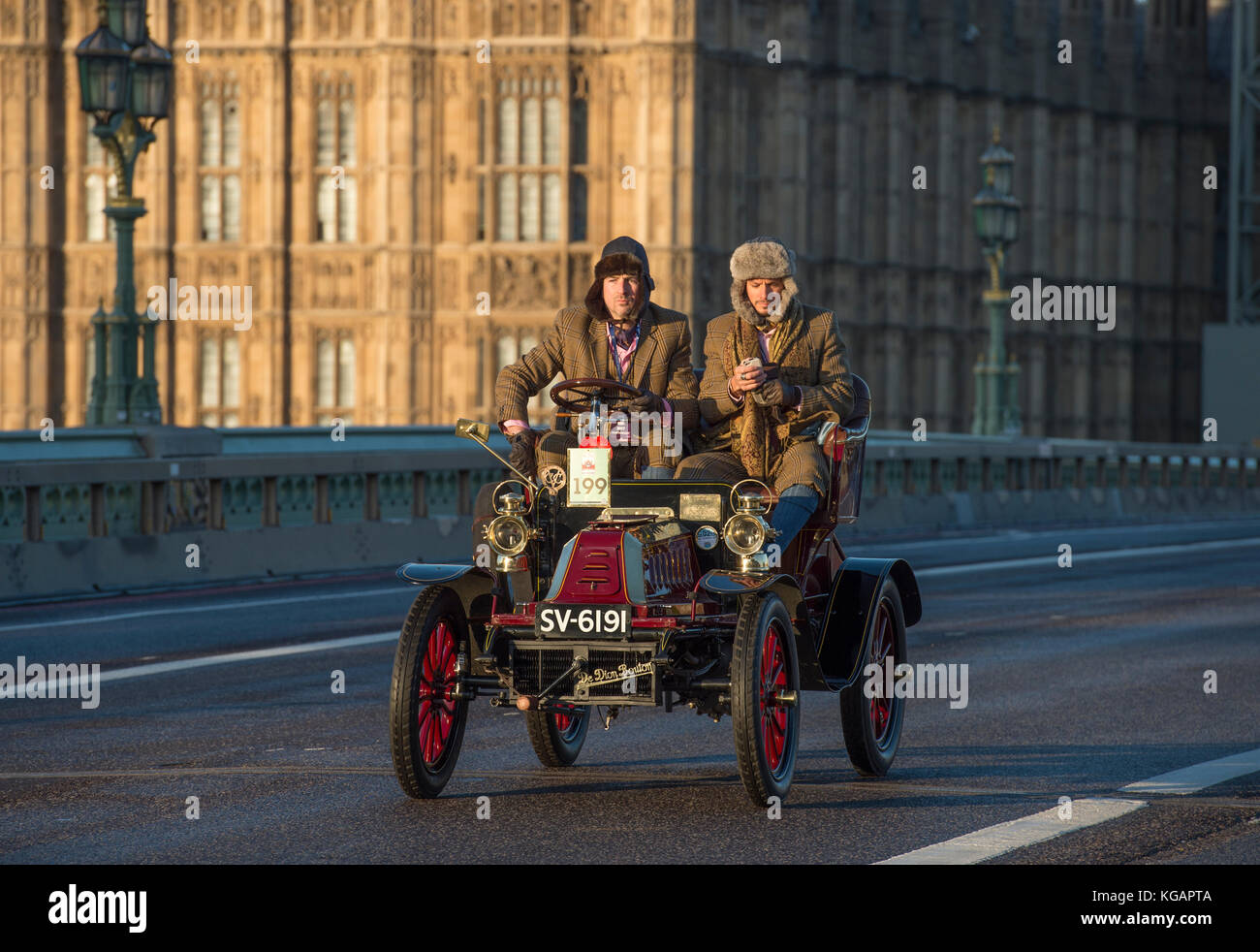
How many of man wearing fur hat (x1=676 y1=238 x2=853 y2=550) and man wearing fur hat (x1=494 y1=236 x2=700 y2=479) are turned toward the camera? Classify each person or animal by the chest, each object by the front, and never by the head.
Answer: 2

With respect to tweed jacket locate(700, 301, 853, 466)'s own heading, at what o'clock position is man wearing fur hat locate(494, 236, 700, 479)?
The man wearing fur hat is roughly at 3 o'clock from the tweed jacket.

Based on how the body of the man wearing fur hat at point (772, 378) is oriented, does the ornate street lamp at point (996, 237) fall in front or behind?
behind

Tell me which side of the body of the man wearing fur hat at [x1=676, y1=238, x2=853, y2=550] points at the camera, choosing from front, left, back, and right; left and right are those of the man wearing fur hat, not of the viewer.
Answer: front

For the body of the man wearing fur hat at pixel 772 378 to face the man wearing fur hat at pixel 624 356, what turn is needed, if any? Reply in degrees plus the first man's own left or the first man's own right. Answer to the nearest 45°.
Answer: approximately 90° to the first man's own right

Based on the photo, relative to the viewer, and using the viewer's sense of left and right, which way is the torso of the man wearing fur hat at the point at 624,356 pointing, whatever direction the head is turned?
facing the viewer

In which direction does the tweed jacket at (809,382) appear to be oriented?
toward the camera

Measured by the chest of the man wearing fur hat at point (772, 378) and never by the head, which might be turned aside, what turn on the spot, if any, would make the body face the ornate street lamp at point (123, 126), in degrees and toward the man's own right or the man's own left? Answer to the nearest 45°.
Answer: approximately 135° to the man's own right
